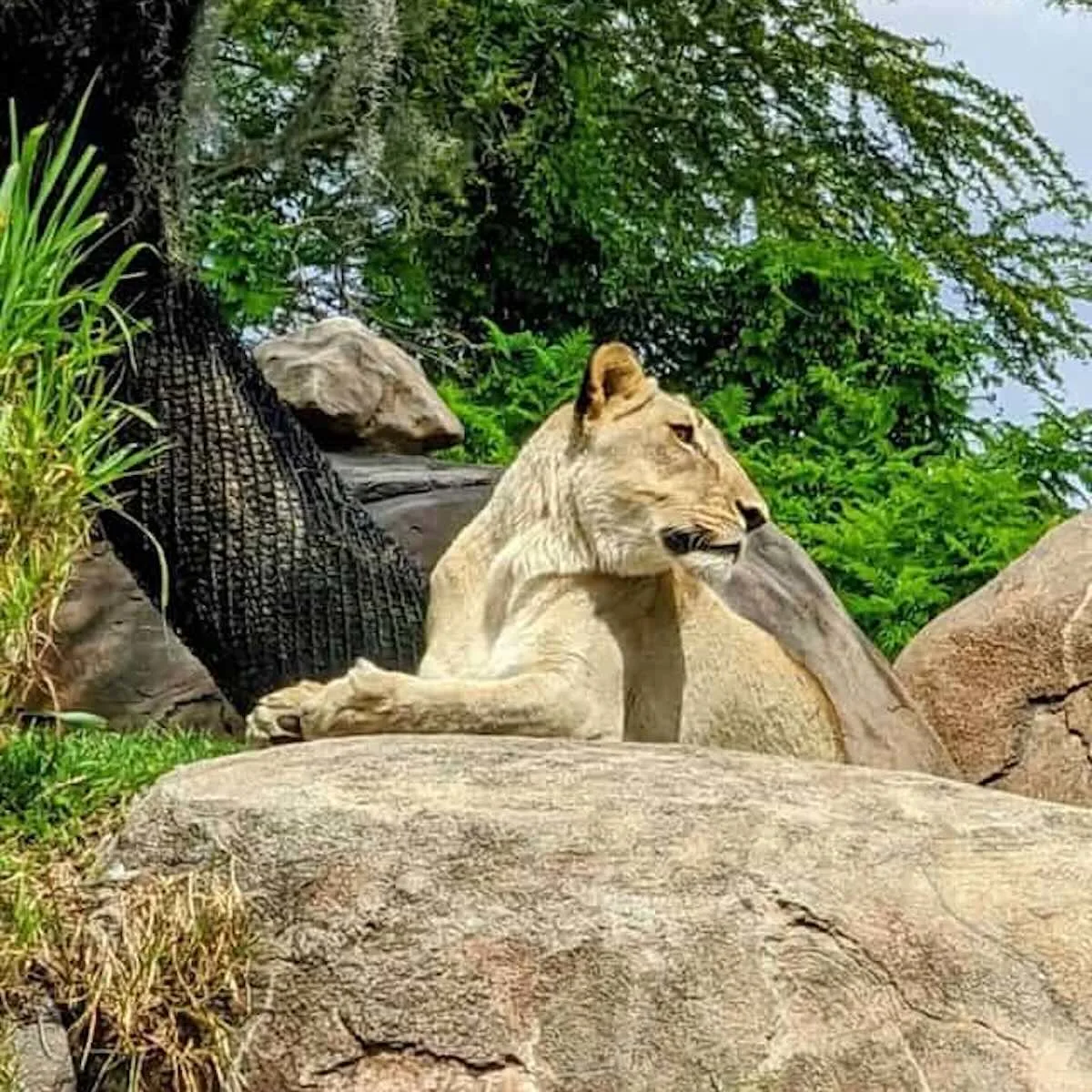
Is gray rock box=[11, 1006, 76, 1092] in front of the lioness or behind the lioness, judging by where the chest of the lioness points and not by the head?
in front

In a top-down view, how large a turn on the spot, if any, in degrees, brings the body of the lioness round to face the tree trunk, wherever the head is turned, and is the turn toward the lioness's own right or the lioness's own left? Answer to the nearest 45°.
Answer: approximately 90° to the lioness's own right

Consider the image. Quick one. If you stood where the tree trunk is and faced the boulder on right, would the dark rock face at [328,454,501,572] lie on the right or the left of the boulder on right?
left

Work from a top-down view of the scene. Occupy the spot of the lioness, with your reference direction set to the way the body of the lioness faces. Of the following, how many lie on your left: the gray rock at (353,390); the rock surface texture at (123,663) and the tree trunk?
0

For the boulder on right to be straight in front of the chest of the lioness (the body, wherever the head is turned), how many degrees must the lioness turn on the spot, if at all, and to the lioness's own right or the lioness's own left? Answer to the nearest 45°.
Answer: approximately 180°
